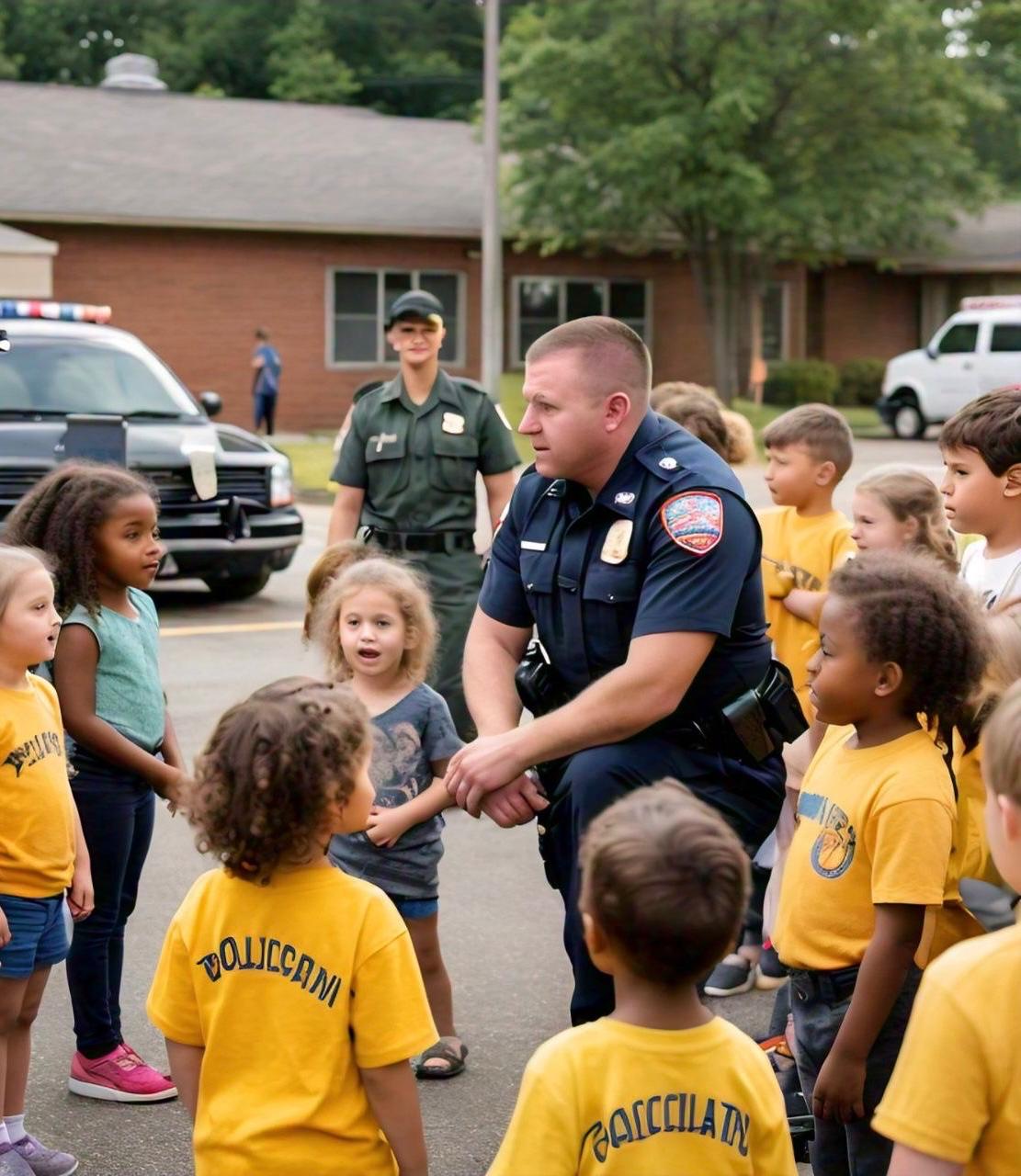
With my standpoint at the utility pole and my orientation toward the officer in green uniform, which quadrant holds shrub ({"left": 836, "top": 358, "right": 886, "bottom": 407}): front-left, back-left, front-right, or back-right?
back-left

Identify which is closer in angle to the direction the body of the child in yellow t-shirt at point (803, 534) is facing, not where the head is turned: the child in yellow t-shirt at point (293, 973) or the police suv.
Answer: the child in yellow t-shirt

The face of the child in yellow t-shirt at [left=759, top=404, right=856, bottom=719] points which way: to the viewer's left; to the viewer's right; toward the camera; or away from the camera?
to the viewer's left

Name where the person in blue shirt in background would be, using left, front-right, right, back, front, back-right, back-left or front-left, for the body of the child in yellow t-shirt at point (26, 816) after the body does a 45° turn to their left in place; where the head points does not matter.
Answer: left

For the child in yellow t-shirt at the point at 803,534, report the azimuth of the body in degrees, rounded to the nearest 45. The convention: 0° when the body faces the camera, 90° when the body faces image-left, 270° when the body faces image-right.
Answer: approximately 45°

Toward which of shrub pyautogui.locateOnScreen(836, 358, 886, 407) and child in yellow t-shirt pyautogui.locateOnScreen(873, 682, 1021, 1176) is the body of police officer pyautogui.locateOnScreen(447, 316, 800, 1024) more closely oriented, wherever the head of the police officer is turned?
the child in yellow t-shirt

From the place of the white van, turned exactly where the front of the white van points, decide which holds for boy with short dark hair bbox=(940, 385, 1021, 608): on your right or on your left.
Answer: on your left

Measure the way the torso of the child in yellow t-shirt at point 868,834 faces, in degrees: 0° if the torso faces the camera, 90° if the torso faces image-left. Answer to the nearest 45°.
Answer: approximately 45°

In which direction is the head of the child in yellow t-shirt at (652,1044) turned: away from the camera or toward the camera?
away from the camera

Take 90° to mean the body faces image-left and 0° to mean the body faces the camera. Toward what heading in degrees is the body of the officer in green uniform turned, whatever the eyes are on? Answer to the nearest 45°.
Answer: approximately 0°
